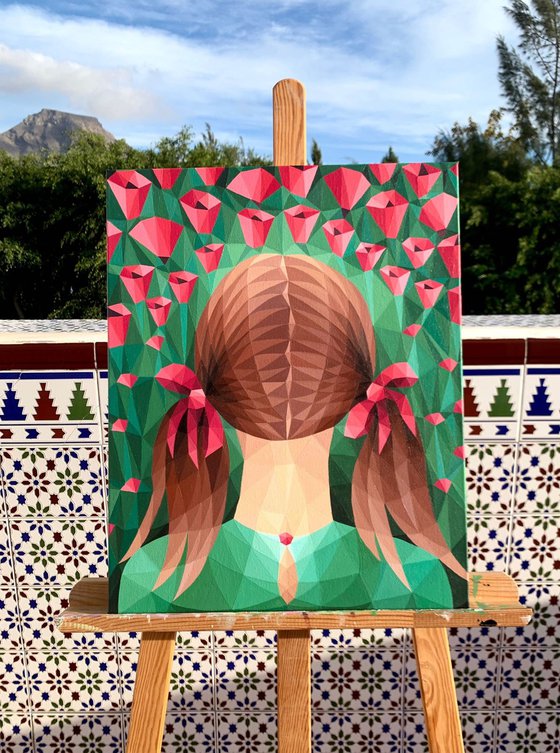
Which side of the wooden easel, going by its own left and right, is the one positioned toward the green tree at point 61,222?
back

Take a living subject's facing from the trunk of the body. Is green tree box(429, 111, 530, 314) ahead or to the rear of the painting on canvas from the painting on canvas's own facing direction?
to the rear

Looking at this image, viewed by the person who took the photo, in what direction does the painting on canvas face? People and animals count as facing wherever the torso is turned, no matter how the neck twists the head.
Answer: facing the viewer

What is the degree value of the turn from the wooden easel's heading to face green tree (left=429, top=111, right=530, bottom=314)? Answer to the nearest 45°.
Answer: approximately 180°

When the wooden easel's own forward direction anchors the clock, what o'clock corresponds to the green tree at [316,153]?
The green tree is roughly at 6 o'clock from the wooden easel.

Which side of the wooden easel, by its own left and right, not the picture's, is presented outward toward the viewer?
front

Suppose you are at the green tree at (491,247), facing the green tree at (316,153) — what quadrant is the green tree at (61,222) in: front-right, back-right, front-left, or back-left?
front-left

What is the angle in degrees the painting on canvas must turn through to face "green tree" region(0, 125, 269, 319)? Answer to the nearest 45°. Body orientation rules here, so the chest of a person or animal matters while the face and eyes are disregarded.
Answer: approximately 180°

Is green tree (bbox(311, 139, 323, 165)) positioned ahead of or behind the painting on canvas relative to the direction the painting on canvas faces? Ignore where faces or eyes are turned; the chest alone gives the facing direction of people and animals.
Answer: behind
